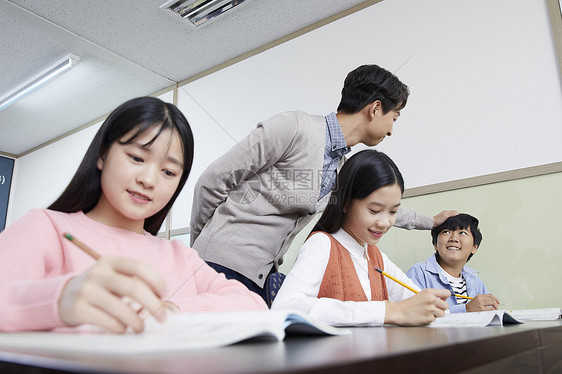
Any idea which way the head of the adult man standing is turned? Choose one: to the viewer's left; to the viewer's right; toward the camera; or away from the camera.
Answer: to the viewer's right

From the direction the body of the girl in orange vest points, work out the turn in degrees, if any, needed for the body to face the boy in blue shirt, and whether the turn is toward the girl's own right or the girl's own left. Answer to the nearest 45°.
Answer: approximately 90° to the girl's own left

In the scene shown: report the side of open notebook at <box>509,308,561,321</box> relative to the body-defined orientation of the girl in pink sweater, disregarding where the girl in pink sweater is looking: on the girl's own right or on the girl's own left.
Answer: on the girl's own left

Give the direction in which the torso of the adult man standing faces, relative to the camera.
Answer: to the viewer's right

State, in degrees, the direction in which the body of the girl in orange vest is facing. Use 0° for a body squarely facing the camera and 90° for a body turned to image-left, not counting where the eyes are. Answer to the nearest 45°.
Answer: approximately 315°

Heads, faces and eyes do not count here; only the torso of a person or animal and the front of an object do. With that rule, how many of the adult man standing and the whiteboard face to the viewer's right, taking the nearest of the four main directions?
1

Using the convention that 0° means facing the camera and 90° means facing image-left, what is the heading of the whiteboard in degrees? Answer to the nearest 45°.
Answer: approximately 45°
